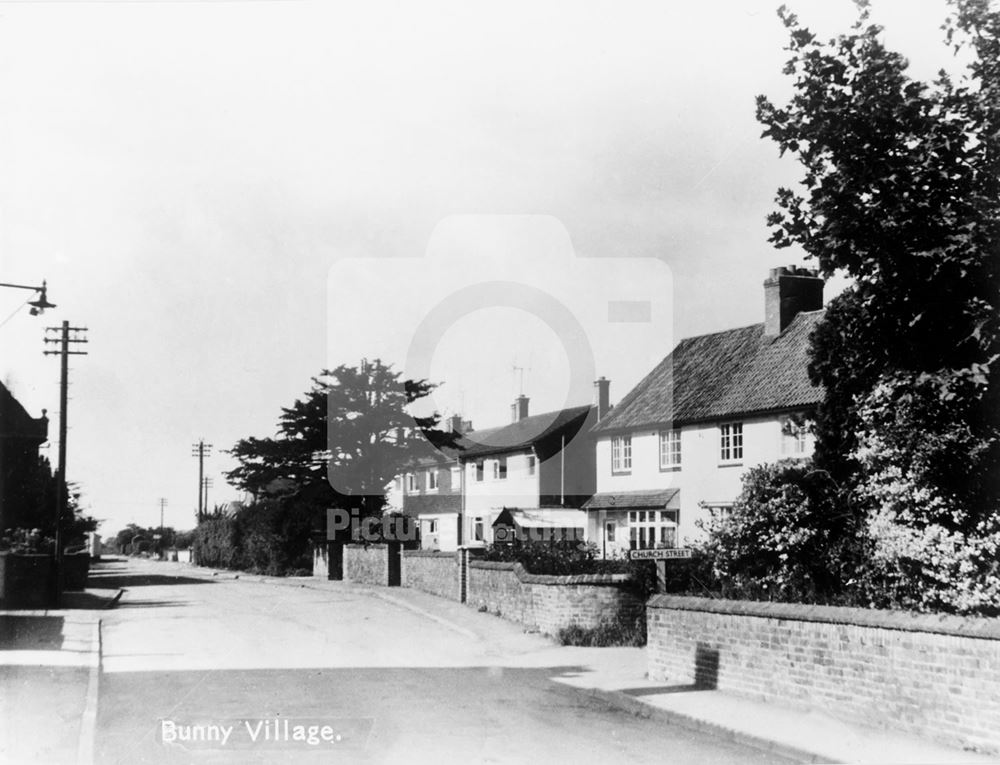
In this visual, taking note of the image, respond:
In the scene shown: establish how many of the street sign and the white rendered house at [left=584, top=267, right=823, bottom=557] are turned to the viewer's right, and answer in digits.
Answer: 0

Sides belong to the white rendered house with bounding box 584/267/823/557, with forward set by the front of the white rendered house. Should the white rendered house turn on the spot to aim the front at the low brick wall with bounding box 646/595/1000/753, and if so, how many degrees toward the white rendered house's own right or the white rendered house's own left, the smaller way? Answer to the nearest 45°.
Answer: approximately 45° to the white rendered house's own left

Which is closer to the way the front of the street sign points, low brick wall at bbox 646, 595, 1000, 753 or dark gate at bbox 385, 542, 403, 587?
the low brick wall

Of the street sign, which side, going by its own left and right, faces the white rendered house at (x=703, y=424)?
back

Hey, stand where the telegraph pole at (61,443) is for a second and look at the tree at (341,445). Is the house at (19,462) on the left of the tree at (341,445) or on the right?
left

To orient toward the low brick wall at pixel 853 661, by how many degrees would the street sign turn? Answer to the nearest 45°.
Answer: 0° — it already faces it

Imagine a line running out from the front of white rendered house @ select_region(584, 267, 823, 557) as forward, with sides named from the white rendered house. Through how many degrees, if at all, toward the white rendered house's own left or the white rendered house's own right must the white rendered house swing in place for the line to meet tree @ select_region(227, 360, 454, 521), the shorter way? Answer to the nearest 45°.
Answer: approximately 90° to the white rendered house's own right

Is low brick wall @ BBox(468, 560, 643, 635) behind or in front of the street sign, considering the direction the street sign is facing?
behind

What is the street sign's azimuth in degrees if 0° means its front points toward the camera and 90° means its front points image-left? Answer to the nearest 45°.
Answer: approximately 0°

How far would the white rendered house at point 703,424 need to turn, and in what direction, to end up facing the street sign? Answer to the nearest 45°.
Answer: approximately 45° to its left
